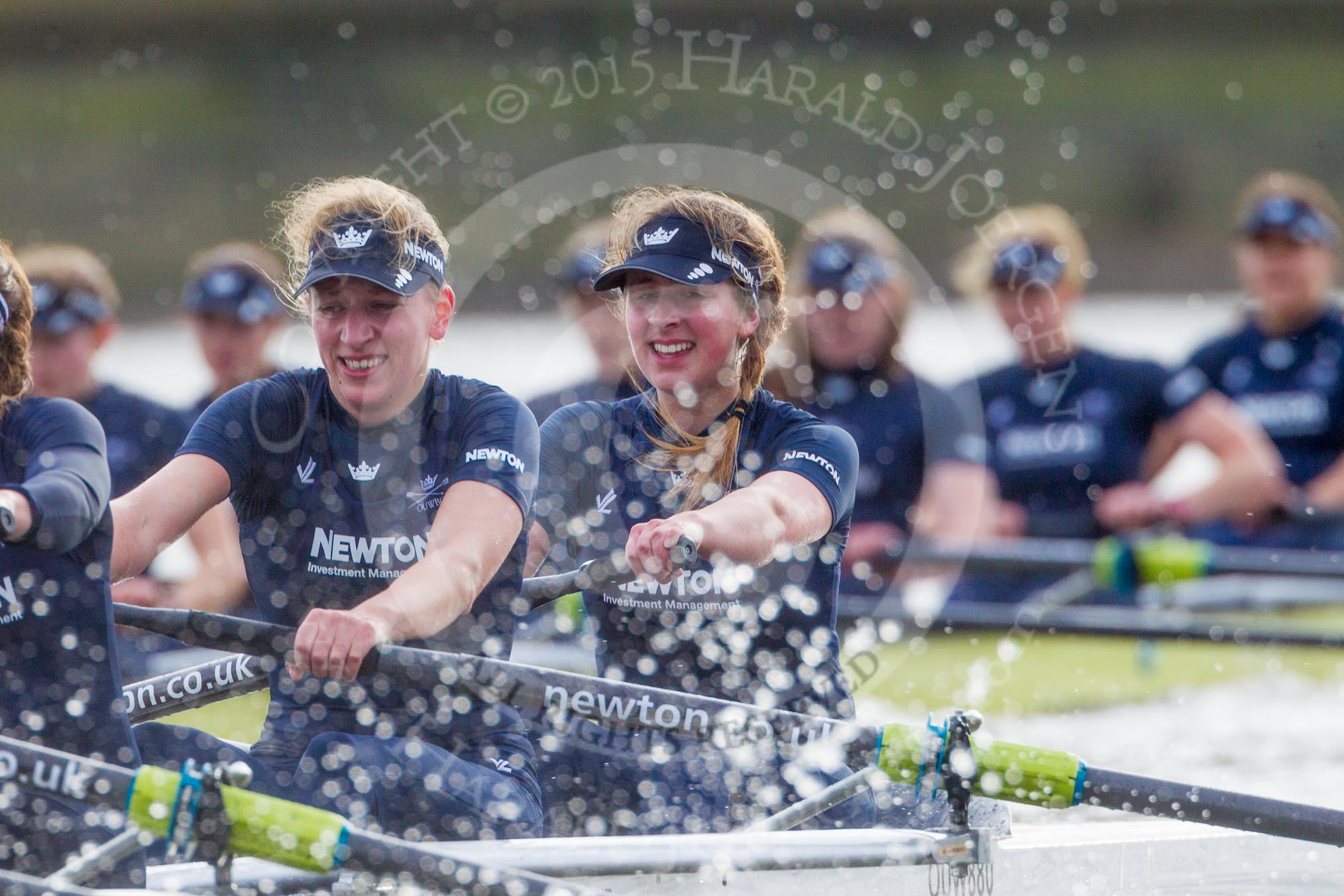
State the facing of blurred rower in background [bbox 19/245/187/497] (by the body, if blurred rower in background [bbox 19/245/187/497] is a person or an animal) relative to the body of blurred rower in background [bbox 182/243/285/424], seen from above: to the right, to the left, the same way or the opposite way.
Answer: the same way

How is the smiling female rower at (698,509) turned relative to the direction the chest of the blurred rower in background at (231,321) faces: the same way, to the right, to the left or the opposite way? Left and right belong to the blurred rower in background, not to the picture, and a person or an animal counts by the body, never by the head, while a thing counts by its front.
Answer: the same way

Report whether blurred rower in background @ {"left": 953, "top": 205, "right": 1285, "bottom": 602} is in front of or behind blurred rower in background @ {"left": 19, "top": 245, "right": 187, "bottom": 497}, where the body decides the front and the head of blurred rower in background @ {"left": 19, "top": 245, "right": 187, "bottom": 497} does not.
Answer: behind

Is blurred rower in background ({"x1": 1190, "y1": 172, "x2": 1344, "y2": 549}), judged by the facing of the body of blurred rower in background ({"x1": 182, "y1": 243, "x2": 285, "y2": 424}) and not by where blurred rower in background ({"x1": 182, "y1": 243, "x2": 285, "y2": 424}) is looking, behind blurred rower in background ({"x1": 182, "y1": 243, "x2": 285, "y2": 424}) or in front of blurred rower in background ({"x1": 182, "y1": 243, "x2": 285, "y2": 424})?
behind

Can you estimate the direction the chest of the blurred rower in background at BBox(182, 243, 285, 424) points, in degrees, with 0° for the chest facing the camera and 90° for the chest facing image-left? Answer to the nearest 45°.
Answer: approximately 45°

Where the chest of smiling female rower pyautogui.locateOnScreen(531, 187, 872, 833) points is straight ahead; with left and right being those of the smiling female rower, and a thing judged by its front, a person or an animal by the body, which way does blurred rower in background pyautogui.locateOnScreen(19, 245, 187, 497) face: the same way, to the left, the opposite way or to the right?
the same way

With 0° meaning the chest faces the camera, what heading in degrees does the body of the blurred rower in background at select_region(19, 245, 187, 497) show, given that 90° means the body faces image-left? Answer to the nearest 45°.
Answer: approximately 45°

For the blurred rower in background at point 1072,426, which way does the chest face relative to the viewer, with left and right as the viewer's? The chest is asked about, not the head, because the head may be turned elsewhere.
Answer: facing the viewer and to the left of the viewer

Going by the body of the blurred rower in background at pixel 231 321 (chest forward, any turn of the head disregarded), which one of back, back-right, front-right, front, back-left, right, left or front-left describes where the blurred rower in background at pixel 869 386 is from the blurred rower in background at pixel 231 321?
back-left

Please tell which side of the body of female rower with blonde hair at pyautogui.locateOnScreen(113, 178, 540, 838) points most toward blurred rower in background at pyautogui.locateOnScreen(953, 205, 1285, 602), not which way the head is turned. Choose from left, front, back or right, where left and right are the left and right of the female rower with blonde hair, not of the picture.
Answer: back

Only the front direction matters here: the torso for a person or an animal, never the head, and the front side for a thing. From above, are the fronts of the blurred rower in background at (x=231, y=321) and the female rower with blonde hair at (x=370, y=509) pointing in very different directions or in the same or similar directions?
same or similar directions

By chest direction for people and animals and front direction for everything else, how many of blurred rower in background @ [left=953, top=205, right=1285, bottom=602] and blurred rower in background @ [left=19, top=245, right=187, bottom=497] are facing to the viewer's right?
0

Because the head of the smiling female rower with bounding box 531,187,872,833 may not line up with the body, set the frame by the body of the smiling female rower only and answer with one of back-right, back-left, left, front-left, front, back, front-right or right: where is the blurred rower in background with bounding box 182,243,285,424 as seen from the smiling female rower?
right
